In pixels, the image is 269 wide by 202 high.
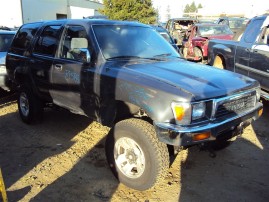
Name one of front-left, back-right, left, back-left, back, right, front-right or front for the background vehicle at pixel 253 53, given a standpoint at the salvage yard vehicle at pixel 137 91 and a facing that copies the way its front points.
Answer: left

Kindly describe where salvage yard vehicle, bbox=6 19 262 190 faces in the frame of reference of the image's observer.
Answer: facing the viewer and to the right of the viewer

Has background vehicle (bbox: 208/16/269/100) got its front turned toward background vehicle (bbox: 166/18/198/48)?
no

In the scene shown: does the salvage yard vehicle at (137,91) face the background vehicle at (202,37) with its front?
no

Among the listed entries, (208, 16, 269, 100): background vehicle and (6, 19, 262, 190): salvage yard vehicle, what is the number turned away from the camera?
0

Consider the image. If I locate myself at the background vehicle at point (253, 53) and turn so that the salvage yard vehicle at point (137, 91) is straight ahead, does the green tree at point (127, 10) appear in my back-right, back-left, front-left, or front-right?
back-right

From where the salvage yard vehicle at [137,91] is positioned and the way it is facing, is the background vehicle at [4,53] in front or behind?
behind

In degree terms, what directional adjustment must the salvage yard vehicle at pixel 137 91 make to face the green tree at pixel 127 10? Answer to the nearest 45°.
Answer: approximately 135° to its left

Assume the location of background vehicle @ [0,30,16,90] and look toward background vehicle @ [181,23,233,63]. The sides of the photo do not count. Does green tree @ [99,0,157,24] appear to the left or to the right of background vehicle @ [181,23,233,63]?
left

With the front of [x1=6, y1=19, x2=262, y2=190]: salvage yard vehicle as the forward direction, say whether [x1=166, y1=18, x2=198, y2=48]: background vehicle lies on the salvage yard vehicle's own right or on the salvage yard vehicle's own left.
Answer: on the salvage yard vehicle's own left
